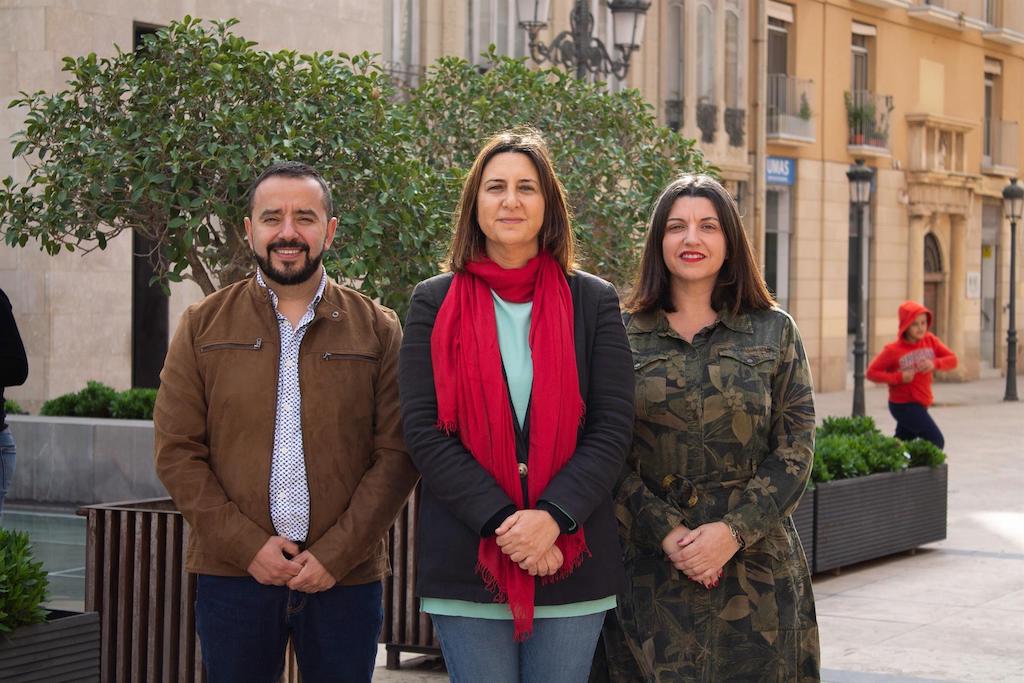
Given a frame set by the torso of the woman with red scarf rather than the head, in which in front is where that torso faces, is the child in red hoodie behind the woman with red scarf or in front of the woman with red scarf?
behind

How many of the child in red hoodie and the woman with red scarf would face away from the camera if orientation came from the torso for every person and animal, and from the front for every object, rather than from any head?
0

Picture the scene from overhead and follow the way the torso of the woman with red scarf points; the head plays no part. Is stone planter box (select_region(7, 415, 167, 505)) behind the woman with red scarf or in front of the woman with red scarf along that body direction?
behind

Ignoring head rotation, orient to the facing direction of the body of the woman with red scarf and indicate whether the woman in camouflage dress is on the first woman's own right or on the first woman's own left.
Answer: on the first woman's own left

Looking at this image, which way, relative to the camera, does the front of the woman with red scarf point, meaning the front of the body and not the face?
toward the camera

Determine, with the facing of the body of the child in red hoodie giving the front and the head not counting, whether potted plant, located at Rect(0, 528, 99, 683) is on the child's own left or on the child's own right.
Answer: on the child's own right
